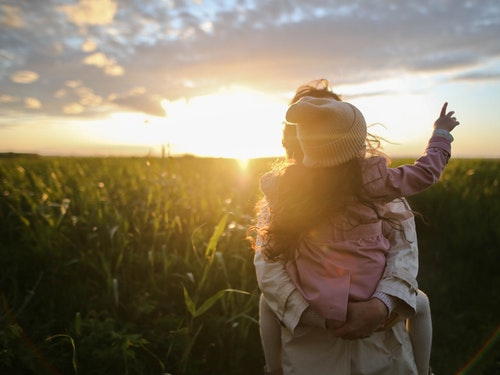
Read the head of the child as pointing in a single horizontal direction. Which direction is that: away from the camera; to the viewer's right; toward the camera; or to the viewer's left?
away from the camera

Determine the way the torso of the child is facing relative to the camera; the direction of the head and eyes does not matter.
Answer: away from the camera
